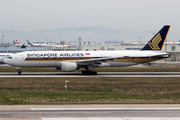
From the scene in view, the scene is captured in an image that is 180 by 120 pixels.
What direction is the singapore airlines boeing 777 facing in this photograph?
to the viewer's left
